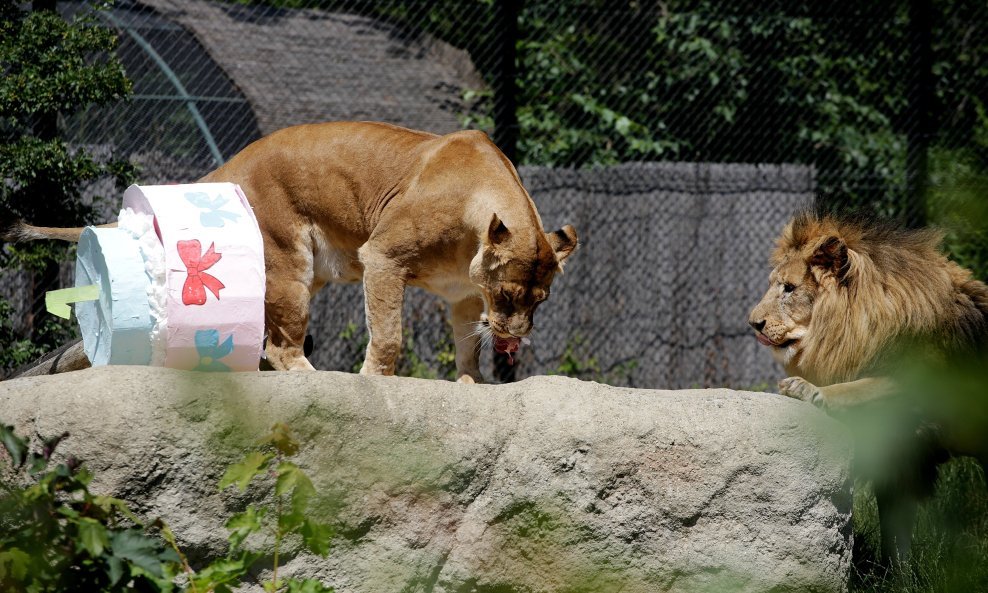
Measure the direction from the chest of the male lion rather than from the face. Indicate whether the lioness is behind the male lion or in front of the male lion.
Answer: in front

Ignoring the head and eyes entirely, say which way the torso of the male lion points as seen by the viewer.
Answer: to the viewer's left

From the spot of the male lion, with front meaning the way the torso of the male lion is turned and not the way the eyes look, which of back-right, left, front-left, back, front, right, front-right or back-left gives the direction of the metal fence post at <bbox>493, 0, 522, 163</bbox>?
front-right

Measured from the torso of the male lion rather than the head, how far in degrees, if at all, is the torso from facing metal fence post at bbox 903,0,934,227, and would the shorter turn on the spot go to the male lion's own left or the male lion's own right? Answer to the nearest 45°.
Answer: approximately 90° to the male lion's own right
